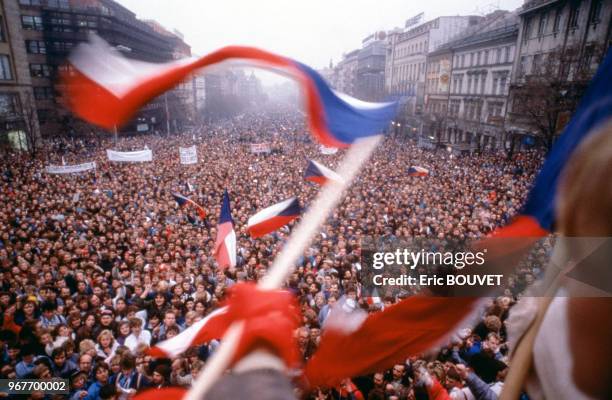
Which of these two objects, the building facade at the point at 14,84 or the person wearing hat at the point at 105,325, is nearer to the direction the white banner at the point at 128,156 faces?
the person wearing hat

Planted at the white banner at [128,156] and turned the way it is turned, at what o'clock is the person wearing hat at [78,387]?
The person wearing hat is roughly at 12 o'clock from the white banner.

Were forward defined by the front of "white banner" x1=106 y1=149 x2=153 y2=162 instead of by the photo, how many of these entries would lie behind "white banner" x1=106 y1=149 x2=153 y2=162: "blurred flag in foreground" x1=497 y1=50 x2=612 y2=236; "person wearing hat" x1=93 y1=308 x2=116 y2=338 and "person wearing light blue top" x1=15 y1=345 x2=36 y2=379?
0

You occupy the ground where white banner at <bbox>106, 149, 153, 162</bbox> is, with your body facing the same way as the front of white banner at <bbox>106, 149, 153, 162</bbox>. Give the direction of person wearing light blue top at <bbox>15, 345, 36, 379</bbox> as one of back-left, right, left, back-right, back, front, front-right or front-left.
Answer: front

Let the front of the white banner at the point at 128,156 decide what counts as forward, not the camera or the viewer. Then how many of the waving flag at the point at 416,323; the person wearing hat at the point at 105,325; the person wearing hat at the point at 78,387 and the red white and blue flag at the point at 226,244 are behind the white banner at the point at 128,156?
0

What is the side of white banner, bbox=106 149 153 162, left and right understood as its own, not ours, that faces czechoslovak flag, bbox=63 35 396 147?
front

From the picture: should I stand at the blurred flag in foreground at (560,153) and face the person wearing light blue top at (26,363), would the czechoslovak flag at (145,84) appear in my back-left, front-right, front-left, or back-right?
front-left

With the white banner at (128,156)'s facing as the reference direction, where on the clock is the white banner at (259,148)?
the white banner at (259,148) is roughly at 8 o'clock from the white banner at (128,156).

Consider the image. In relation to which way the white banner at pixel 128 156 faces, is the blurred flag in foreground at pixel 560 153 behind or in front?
in front

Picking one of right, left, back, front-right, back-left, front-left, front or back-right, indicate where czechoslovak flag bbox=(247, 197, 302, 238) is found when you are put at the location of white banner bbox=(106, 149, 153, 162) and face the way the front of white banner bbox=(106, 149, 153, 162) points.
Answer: front

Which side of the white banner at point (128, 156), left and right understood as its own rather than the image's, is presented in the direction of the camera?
front

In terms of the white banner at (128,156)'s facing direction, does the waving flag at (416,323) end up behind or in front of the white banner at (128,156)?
in front

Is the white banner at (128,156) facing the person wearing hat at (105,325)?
yes

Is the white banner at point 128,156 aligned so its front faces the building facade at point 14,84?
no

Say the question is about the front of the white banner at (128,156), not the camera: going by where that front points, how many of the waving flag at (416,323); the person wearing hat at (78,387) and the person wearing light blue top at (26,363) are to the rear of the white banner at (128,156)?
0

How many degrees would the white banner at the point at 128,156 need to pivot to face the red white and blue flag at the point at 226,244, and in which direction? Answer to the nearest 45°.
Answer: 0° — it already faces it
